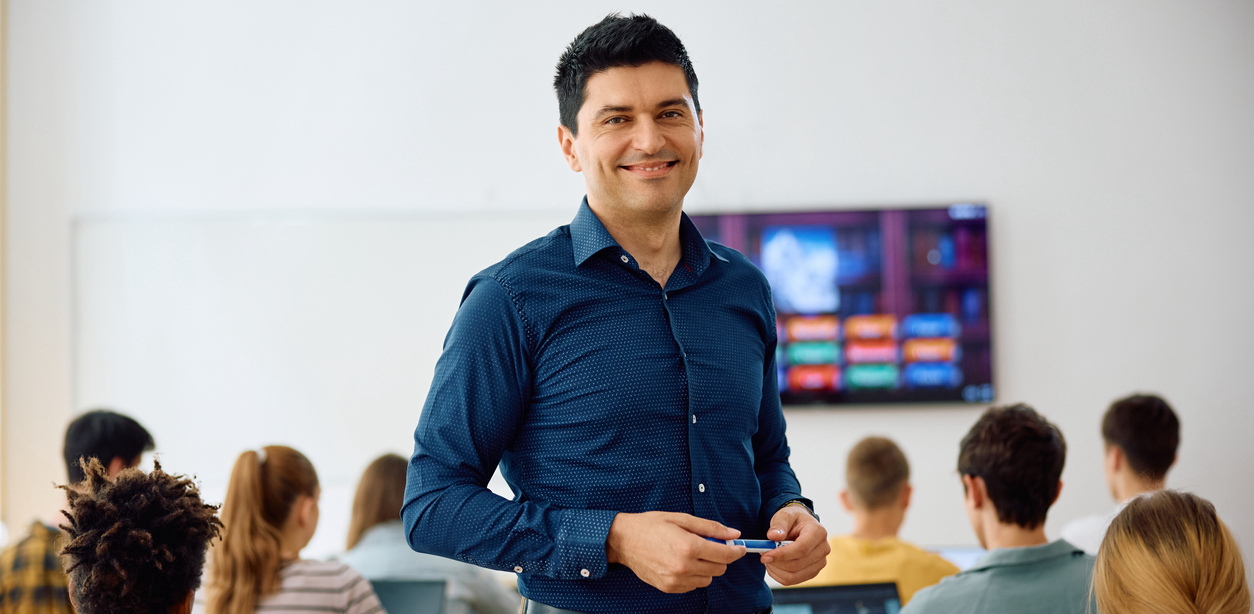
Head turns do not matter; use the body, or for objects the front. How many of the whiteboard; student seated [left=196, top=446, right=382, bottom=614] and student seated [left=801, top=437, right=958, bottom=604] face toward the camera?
1

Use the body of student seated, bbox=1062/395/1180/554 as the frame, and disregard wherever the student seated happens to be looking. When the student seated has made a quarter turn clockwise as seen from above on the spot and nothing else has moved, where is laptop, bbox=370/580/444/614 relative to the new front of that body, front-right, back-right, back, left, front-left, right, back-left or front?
back

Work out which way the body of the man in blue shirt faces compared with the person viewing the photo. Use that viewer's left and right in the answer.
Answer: facing the viewer and to the right of the viewer

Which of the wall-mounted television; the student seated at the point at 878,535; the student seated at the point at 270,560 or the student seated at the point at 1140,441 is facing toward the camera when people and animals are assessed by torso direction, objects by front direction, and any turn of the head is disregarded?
the wall-mounted television

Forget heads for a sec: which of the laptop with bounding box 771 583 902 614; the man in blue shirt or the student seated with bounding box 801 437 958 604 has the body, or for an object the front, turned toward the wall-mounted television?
the student seated

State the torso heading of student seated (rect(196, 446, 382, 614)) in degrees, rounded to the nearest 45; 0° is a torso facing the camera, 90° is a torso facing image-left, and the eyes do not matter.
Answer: approximately 225°

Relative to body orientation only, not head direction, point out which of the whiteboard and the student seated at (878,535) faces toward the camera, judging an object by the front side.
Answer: the whiteboard

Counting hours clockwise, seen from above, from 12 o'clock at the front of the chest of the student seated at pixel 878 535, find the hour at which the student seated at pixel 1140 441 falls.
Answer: the student seated at pixel 1140 441 is roughly at 2 o'clock from the student seated at pixel 878 535.

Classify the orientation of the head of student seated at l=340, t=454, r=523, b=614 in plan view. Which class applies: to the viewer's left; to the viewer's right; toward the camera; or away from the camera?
away from the camera

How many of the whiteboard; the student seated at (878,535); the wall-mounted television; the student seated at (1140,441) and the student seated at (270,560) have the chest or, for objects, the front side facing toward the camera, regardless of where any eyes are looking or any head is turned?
2

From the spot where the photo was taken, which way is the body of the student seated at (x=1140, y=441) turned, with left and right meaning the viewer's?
facing away from the viewer and to the left of the viewer

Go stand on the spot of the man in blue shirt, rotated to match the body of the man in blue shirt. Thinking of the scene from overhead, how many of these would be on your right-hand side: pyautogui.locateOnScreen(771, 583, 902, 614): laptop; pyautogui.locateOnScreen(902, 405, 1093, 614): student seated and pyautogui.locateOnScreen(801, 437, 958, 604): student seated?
0

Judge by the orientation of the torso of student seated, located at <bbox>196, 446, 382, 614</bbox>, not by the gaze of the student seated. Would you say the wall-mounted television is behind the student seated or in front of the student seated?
in front

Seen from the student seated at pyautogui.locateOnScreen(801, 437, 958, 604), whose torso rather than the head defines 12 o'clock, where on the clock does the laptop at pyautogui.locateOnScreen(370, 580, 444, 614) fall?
The laptop is roughly at 8 o'clock from the student seated.

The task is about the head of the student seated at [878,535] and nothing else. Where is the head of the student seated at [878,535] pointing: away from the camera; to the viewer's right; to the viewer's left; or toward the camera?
away from the camera

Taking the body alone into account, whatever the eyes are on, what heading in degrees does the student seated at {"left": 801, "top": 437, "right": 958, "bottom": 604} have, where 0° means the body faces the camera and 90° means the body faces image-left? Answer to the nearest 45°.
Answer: approximately 180°

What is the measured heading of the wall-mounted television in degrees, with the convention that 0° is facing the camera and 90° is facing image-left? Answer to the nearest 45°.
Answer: approximately 0°

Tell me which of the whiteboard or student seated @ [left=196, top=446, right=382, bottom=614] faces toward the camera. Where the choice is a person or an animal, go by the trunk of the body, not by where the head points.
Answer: the whiteboard
